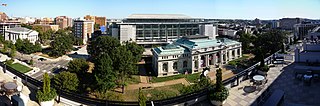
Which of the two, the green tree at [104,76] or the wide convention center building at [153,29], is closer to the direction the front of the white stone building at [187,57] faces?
the green tree

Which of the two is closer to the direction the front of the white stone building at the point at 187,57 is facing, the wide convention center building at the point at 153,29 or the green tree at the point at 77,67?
the green tree

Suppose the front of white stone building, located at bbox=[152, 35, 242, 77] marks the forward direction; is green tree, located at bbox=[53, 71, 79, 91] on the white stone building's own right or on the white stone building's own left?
on the white stone building's own right

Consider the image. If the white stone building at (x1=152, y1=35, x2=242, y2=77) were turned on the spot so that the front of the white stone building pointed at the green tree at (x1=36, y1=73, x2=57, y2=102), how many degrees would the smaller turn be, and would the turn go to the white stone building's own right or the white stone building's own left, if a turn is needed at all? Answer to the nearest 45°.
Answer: approximately 45° to the white stone building's own right

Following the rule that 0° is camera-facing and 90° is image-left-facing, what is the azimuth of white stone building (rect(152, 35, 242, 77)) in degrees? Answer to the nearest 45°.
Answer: approximately 315°

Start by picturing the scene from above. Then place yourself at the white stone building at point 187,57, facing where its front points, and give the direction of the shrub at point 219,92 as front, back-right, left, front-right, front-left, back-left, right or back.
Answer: front-right
